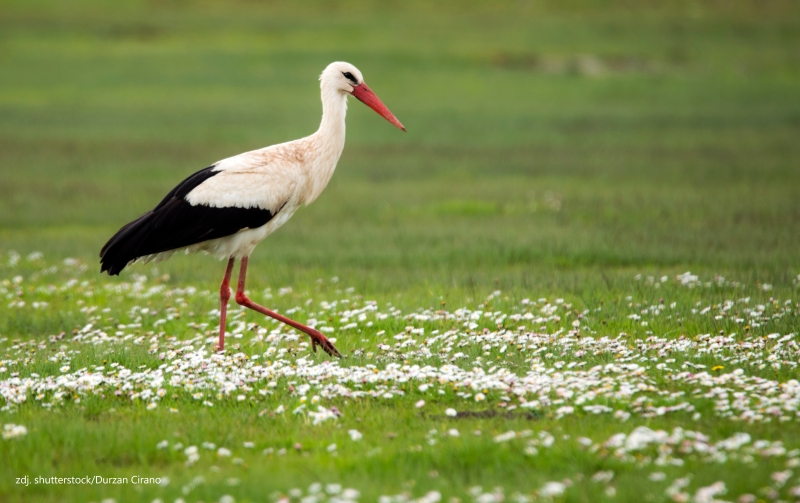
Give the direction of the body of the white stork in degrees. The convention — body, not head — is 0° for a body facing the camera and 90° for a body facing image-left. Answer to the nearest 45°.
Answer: approximately 270°
